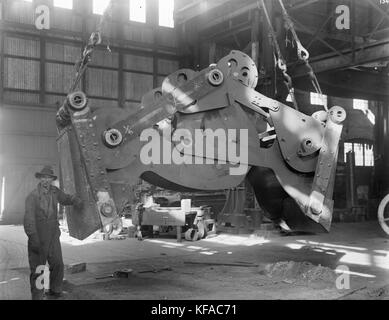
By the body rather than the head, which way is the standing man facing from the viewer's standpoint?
toward the camera

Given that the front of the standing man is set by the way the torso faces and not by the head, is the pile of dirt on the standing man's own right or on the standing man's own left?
on the standing man's own left
